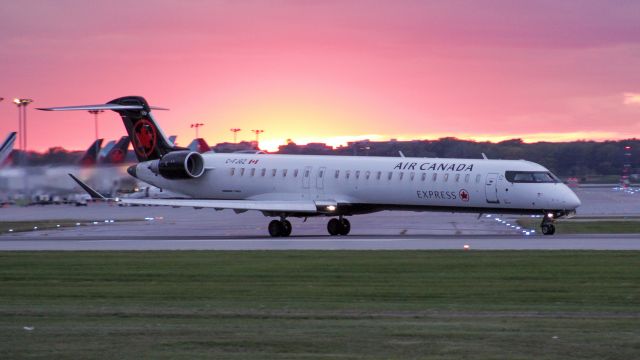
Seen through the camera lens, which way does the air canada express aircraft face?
facing the viewer and to the right of the viewer
